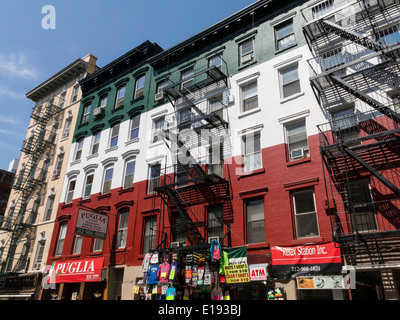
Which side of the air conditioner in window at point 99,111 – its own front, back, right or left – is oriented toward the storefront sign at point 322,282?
left

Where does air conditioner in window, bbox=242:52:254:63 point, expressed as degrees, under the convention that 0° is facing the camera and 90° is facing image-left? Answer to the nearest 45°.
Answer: approximately 45°

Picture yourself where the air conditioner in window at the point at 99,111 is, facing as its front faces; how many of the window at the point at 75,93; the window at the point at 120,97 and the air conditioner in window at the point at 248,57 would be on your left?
2

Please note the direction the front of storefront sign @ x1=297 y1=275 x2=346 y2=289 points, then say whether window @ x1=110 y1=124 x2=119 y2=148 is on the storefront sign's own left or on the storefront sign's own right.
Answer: on the storefront sign's own right

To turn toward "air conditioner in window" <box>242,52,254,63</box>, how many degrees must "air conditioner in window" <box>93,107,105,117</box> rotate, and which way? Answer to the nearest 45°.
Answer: approximately 90° to its left

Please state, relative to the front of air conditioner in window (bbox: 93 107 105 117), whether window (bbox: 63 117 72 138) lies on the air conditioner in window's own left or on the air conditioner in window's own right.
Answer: on the air conditioner in window's own right

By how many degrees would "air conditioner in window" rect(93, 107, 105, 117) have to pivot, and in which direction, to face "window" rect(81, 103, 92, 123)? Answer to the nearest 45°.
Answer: approximately 90° to its right
